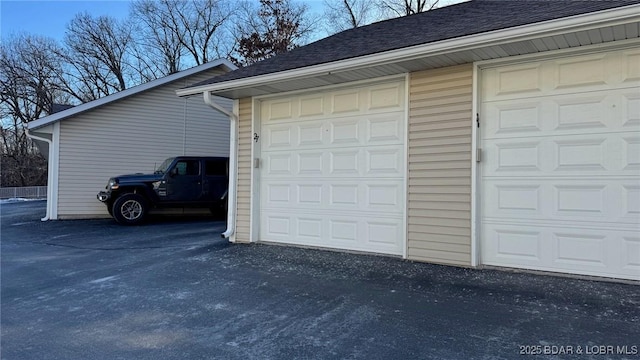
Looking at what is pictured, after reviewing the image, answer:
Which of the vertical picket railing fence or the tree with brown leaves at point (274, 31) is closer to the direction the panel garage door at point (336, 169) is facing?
the vertical picket railing fence

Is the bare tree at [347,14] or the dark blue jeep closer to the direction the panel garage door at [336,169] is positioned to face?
the dark blue jeep

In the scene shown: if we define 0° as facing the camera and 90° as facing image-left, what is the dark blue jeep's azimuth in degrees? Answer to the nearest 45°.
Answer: approximately 90°

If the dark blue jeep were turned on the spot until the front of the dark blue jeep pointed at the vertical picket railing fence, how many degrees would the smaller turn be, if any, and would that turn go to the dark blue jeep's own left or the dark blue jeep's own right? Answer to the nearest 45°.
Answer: approximately 45° to the dark blue jeep's own right

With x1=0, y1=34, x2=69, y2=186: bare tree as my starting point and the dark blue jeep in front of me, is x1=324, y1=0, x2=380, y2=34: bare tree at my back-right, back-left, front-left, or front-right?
front-left

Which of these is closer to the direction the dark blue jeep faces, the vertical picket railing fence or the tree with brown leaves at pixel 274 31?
the vertical picket railing fence

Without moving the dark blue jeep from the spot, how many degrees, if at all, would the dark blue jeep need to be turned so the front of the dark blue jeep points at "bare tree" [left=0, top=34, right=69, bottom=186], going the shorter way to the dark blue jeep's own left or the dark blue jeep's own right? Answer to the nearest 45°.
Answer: approximately 45° to the dark blue jeep's own right

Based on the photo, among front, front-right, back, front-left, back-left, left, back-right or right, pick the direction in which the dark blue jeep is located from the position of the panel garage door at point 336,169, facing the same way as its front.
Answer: right

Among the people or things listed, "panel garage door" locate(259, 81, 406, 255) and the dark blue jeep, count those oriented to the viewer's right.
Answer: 0

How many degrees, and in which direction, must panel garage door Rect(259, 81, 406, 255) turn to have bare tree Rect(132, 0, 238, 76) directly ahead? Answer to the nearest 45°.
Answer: approximately 90° to its right

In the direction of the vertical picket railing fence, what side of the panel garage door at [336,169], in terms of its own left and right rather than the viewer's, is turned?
right

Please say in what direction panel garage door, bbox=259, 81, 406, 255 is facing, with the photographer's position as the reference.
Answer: facing the viewer and to the left of the viewer

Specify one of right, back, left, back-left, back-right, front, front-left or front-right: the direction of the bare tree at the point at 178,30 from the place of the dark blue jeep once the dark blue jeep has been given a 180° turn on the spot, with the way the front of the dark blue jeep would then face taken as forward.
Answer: left
